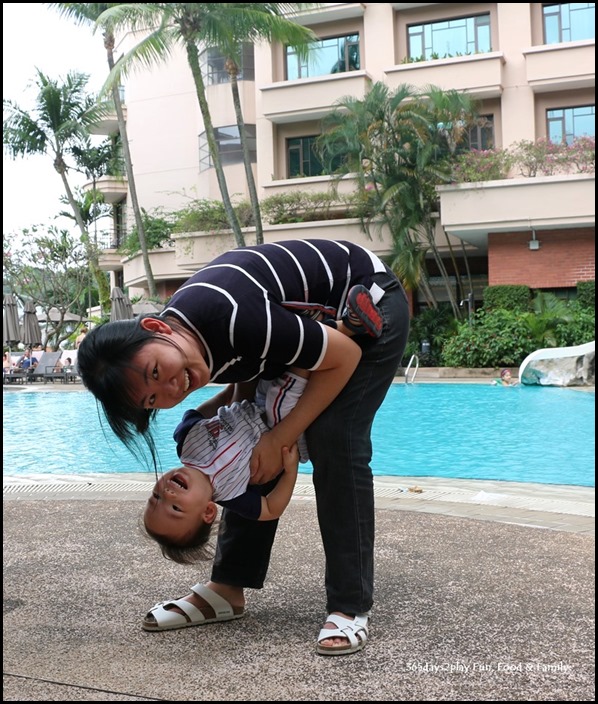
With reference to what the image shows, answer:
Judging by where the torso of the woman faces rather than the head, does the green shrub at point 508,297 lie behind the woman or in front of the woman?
behind

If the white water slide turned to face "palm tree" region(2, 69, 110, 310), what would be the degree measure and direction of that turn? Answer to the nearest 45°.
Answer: approximately 45° to its right

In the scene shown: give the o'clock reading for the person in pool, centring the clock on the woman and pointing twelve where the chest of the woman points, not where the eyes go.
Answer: The person in pool is roughly at 5 o'clock from the woman.

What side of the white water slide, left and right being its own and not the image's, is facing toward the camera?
left

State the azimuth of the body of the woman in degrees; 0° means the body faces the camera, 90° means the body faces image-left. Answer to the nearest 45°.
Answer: approximately 45°

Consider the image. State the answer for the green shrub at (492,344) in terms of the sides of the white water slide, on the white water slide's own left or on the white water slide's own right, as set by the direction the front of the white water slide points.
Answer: on the white water slide's own right
